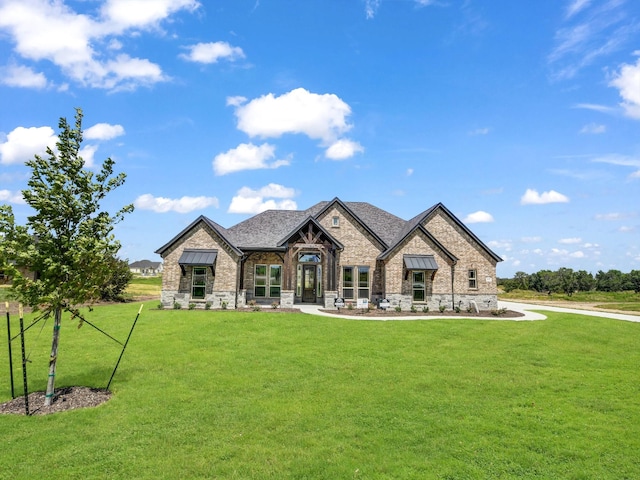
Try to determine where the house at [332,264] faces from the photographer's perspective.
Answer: facing the viewer

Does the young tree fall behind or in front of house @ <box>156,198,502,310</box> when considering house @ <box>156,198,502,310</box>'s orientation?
in front
